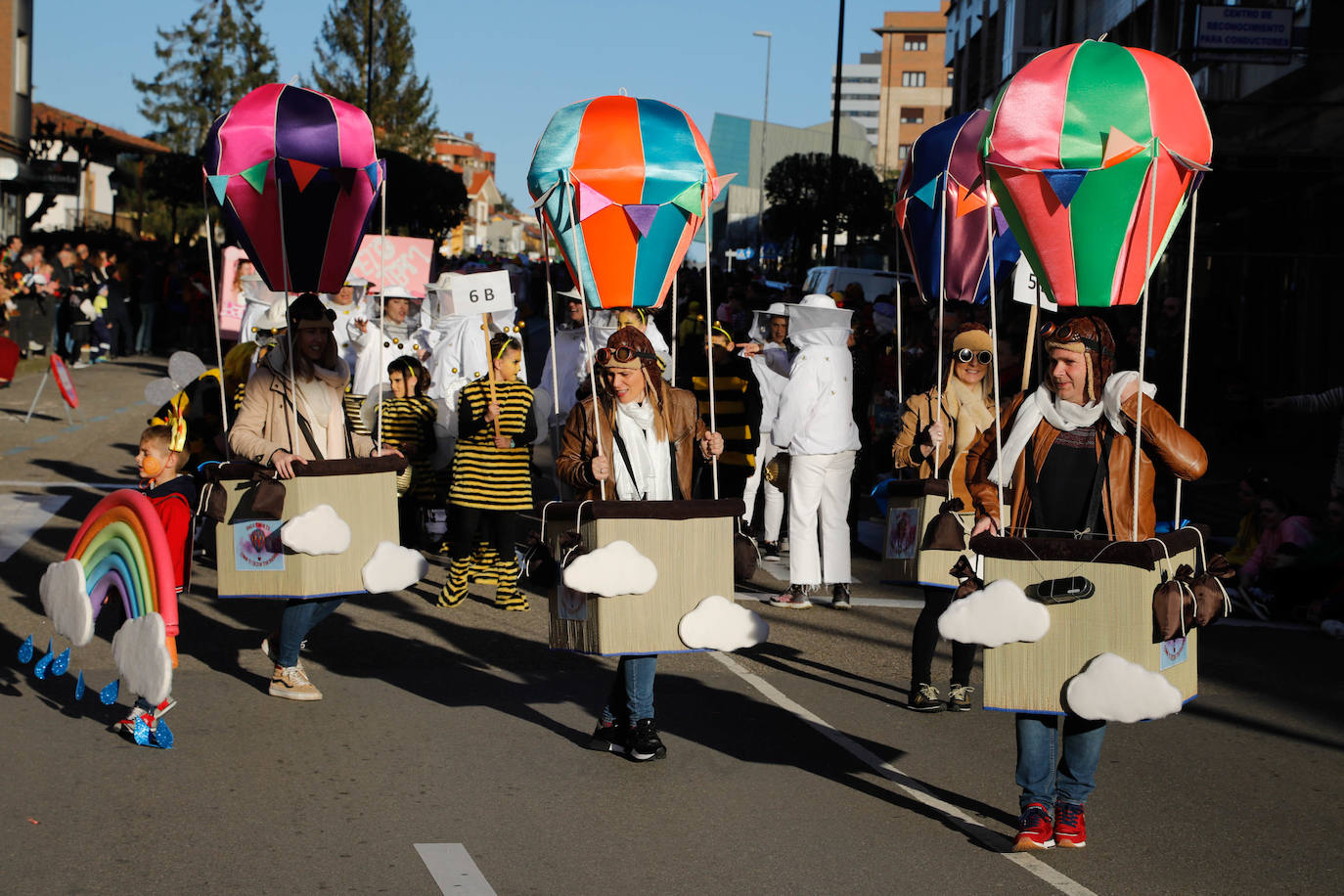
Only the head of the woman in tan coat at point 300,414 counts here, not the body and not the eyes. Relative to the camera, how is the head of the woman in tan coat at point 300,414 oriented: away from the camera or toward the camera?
toward the camera

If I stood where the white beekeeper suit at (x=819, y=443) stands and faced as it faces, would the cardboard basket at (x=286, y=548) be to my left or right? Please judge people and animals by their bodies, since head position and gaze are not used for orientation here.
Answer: on my left

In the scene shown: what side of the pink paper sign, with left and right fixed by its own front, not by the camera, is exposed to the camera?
front

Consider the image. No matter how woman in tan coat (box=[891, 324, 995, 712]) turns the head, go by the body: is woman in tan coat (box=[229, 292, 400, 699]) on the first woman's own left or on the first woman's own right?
on the first woman's own right

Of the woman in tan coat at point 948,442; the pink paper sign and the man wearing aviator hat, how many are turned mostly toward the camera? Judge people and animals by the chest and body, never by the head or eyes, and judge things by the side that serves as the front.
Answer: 3

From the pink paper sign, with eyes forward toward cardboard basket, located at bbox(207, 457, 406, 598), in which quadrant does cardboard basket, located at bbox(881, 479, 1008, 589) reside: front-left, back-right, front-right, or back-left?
front-left

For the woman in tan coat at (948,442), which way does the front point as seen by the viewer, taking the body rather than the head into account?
toward the camera

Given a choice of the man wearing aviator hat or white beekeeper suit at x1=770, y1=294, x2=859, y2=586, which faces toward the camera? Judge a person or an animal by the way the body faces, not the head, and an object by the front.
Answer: the man wearing aviator hat

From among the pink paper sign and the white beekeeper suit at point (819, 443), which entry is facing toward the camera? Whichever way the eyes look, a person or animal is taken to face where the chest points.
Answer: the pink paper sign

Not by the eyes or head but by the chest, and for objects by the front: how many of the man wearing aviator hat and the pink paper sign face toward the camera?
2

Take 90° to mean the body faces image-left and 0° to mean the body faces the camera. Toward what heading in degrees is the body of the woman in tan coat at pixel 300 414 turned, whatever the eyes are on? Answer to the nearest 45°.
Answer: approximately 315°

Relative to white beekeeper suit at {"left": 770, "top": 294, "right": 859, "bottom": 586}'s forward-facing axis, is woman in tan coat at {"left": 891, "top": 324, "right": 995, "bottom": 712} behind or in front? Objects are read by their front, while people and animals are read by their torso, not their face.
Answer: behind

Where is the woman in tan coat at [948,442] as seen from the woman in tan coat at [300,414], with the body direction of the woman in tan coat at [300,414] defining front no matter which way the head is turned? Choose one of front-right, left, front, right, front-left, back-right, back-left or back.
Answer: front-left

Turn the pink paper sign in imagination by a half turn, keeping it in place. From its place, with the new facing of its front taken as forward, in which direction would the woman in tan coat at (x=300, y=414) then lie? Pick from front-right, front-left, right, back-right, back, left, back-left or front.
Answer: back
